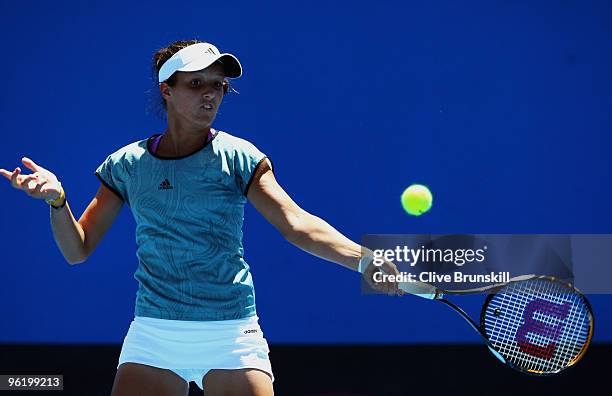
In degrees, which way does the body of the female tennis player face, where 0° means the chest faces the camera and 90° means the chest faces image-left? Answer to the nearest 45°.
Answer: approximately 0°
